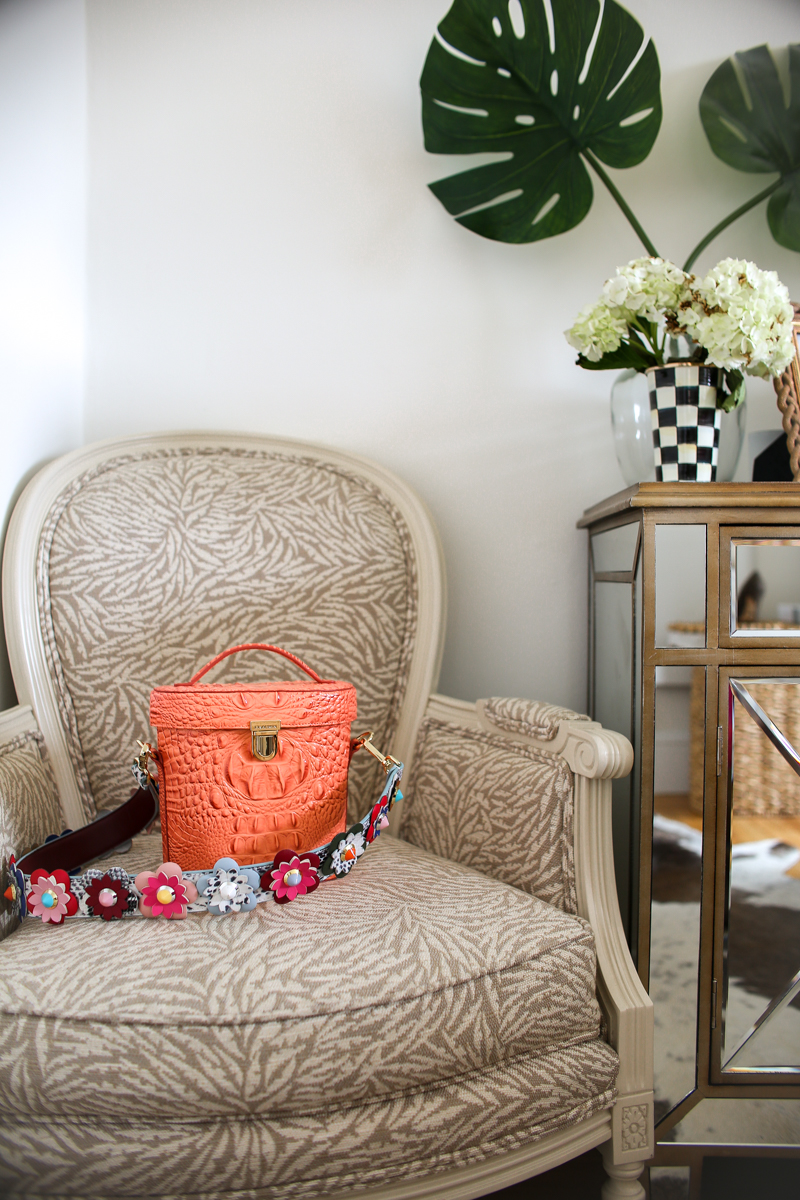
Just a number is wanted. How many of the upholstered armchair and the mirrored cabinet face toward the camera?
2

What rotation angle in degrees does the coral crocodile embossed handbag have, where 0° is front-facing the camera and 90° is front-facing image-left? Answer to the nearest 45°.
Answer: approximately 0°

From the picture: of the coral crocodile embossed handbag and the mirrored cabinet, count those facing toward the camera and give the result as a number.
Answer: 2

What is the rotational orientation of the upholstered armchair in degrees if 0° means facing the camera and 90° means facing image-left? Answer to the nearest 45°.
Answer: approximately 0°
